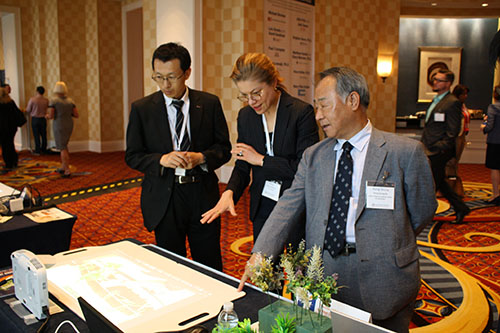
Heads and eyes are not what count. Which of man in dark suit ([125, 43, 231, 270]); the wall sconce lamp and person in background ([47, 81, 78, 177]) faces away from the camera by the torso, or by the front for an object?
the person in background

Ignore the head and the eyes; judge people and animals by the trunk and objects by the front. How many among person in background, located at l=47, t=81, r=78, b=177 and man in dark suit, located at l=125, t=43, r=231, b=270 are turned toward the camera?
1

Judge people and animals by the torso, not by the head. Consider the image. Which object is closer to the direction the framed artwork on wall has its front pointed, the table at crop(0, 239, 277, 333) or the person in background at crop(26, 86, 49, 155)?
the table

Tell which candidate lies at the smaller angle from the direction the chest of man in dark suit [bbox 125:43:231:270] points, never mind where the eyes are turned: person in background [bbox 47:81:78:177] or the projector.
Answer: the projector

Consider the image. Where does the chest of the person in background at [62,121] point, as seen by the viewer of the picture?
away from the camera

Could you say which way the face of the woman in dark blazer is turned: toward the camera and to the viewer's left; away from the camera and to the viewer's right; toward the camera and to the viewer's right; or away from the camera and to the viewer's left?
toward the camera and to the viewer's left

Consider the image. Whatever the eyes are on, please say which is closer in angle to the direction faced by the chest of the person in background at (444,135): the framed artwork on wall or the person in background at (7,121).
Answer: the person in background

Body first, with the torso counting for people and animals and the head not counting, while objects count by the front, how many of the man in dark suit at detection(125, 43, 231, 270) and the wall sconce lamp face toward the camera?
2

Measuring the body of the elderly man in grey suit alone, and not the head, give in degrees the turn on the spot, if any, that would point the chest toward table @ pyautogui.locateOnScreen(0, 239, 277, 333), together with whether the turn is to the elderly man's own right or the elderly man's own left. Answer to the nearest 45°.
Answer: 0° — they already face it

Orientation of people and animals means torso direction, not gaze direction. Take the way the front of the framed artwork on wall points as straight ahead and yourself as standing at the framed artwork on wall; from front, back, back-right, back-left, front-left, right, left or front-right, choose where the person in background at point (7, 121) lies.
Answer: front-right

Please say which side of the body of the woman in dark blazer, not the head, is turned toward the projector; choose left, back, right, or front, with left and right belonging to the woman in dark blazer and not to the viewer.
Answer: front

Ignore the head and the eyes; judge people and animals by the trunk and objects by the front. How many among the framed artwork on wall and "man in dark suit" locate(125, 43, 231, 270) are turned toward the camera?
2

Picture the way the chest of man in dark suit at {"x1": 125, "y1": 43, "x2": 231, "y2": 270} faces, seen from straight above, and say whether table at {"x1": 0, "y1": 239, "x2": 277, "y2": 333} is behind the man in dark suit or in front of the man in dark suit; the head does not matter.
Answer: in front

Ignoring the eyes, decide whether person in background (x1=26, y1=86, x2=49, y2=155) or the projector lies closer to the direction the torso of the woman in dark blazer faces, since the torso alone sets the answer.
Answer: the projector

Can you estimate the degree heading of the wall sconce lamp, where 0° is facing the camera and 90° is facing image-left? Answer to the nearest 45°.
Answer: approximately 0°
